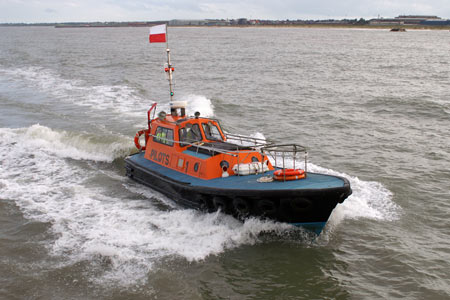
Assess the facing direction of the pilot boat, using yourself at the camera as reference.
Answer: facing the viewer and to the right of the viewer
